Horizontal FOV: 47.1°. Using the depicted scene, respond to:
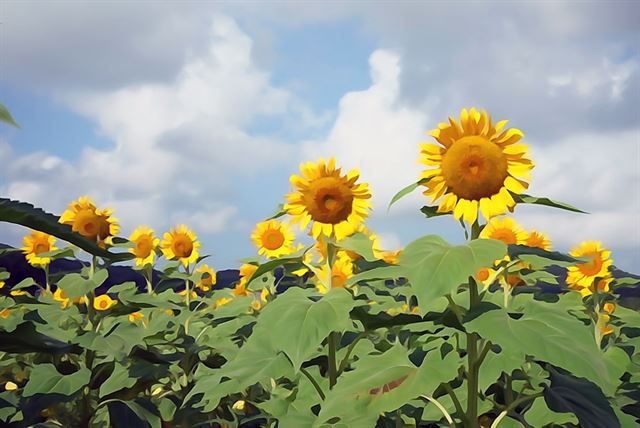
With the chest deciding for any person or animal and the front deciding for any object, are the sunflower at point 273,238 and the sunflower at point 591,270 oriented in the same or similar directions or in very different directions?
same or similar directions

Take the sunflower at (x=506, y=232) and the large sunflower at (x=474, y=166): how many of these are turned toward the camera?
2

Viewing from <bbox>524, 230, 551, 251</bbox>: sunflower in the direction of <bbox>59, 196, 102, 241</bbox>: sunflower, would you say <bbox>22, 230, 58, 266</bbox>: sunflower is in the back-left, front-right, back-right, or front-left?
front-right

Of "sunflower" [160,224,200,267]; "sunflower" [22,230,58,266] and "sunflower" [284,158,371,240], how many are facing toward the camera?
3

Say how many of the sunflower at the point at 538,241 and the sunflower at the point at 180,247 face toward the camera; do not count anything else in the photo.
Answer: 2

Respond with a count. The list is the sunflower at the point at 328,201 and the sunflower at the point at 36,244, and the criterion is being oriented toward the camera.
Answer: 2

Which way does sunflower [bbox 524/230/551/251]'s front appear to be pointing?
toward the camera

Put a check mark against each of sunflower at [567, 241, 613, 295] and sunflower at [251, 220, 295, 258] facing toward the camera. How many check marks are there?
2

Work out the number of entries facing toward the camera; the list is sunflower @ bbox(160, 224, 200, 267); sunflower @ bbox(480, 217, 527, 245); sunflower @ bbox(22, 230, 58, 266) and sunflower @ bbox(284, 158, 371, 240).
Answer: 4

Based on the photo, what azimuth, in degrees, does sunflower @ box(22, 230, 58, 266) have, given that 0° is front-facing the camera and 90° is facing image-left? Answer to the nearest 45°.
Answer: approximately 0°

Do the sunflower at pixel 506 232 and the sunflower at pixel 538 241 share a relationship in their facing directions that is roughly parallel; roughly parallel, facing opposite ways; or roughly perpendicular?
roughly parallel

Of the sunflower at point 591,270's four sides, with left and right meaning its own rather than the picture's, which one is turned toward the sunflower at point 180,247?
right

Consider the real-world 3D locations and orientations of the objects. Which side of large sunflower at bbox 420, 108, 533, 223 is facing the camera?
front

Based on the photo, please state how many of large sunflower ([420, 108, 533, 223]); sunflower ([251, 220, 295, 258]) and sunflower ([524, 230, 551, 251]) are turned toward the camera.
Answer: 3
